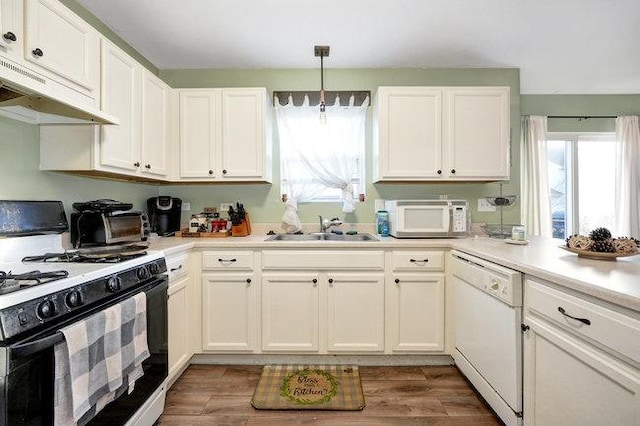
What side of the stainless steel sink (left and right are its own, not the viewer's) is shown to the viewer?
front

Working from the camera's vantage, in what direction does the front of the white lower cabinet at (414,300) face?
facing the viewer

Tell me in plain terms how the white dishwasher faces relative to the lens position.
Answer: facing the viewer and to the left of the viewer

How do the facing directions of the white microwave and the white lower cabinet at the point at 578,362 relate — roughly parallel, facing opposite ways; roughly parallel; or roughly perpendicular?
roughly perpendicular

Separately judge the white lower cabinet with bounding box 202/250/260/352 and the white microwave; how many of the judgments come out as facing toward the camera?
2

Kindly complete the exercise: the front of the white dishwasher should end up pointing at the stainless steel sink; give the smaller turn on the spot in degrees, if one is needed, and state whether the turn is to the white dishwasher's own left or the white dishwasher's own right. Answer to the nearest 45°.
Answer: approximately 45° to the white dishwasher's own right

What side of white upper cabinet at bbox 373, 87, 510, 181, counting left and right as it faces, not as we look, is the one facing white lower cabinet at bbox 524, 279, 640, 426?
front

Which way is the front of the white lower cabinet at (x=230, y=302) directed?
toward the camera

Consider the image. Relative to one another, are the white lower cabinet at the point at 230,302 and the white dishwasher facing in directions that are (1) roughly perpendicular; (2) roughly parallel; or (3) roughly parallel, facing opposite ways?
roughly perpendicular

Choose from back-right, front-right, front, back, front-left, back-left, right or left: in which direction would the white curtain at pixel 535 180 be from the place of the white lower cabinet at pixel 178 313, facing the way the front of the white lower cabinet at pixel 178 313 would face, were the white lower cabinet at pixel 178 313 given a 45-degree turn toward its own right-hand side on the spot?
left

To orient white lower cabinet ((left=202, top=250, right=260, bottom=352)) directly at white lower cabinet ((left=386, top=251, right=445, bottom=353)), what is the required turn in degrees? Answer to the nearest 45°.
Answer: approximately 90° to its left

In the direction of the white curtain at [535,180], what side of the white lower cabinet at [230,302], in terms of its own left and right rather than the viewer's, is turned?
left

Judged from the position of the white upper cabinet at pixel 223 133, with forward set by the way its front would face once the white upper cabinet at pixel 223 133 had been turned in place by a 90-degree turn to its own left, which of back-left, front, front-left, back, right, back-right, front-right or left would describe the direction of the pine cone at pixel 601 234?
front-right
